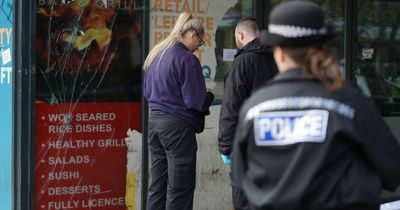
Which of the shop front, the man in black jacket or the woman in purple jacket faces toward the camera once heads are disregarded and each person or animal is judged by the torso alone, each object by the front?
the shop front

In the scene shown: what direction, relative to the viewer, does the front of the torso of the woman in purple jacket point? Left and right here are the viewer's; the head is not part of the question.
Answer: facing away from the viewer and to the right of the viewer

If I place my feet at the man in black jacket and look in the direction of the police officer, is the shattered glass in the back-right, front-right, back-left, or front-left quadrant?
back-right

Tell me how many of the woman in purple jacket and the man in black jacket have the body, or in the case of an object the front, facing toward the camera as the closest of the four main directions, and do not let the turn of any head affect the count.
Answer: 0

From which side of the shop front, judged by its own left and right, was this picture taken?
front

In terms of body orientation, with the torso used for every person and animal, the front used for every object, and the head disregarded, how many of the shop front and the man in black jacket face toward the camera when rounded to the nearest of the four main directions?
1

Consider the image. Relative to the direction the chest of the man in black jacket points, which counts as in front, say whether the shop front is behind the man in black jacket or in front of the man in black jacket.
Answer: in front

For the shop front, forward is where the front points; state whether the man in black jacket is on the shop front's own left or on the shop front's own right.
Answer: on the shop front's own left

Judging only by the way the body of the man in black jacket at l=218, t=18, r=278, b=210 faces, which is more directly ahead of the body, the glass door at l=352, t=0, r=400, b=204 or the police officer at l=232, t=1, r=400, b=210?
the glass door

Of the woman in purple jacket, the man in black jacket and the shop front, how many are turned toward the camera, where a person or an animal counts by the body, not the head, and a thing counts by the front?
1

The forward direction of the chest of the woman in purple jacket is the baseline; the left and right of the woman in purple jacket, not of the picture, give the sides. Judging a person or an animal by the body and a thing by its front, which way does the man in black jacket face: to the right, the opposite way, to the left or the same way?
to the left

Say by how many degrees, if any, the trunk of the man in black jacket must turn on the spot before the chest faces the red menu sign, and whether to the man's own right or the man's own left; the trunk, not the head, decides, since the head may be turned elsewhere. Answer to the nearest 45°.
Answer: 0° — they already face it

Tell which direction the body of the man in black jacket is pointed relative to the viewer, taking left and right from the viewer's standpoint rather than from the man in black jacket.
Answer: facing away from the viewer and to the left of the viewer

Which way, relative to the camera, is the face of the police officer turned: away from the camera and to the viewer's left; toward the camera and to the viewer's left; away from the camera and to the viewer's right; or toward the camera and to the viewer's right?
away from the camera and to the viewer's left
